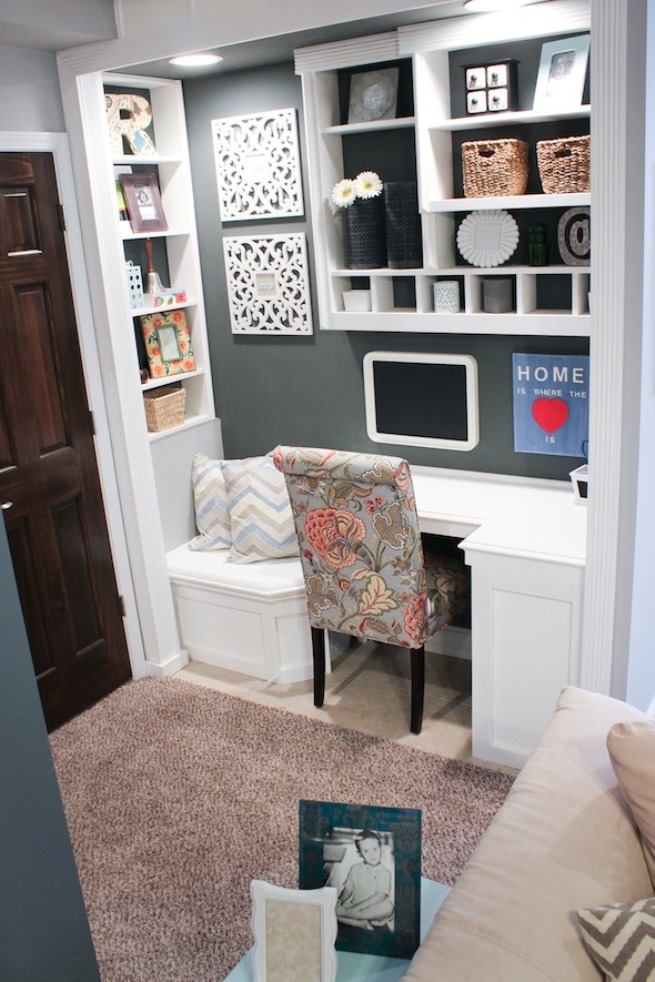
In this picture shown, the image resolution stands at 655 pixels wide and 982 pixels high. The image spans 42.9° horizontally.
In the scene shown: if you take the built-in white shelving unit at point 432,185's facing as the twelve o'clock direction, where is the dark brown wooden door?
The dark brown wooden door is roughly at 1 o'clock from the built-in white shelving unit.

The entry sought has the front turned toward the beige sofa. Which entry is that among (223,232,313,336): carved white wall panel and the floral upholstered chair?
the carved white wall panel

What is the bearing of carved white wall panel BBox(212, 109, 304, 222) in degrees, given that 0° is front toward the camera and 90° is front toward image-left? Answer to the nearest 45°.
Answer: approximately 0°

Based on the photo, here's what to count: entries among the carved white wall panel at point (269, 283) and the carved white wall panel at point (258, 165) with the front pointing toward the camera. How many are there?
2

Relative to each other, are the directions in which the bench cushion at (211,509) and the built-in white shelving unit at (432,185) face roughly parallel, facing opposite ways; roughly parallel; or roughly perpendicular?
roughly perpendicular

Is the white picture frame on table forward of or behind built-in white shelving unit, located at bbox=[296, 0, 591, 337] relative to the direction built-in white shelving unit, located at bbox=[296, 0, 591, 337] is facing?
forward

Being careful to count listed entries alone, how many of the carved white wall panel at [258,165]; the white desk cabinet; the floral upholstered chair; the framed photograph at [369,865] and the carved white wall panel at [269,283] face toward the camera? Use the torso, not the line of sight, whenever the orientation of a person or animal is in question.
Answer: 4

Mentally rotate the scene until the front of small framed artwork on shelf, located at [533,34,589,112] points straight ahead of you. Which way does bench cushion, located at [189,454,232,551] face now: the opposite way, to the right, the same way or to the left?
to the left

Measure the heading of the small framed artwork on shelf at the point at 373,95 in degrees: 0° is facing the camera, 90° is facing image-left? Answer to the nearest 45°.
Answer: approximately 45°

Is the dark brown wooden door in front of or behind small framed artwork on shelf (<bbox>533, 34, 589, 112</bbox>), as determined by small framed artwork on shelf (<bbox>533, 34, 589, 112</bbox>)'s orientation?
in front
